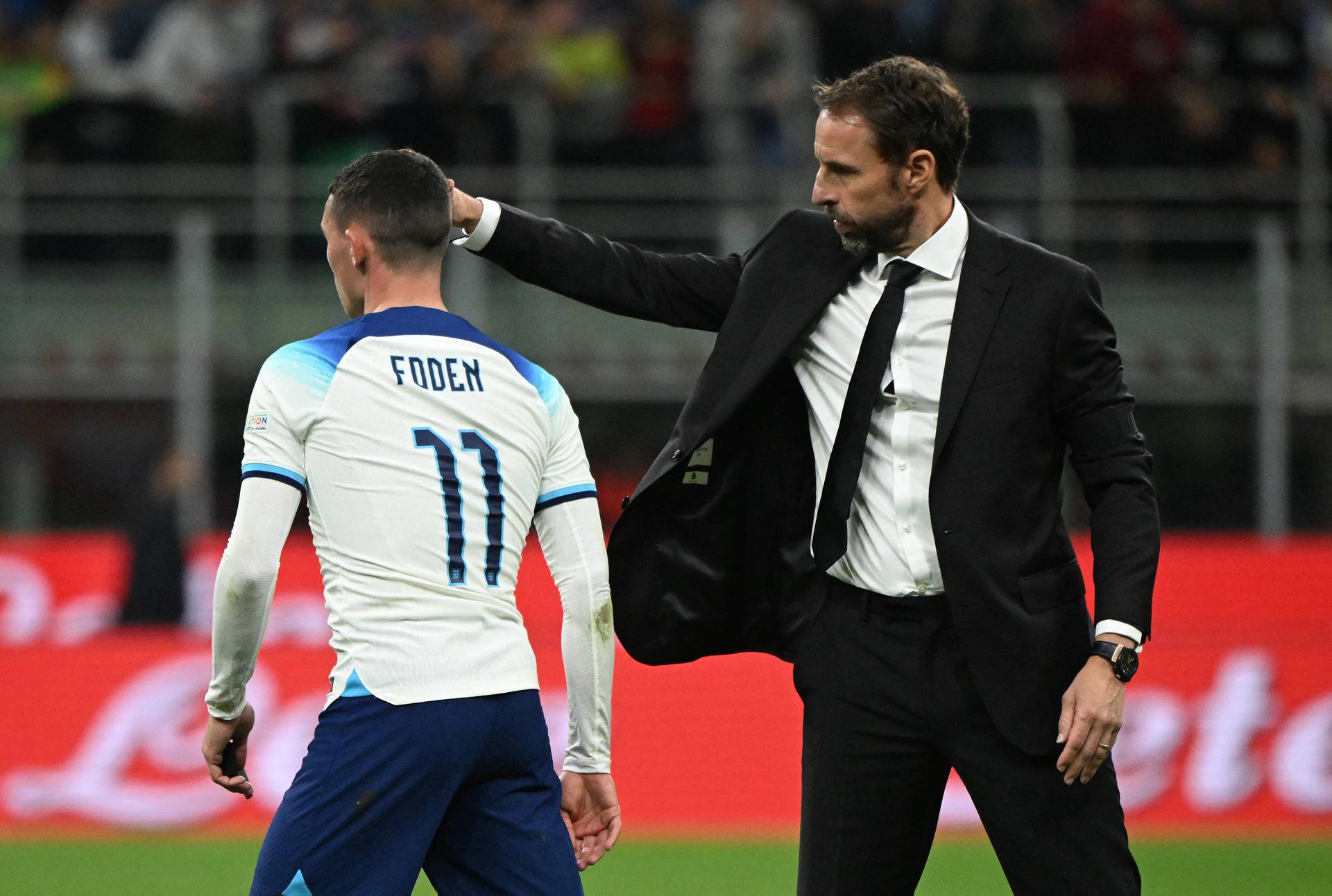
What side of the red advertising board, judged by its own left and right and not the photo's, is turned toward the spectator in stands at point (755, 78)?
back

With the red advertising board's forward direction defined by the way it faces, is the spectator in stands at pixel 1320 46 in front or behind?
behind

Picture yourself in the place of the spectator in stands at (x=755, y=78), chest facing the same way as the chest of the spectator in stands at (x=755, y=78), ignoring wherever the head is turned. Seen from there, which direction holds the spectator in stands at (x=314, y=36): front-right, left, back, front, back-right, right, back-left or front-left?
right

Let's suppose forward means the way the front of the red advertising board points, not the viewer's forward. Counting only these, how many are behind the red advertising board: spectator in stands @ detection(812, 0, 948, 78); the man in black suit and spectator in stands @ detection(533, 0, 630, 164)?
2

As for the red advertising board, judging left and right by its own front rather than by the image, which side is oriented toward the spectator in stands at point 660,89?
back

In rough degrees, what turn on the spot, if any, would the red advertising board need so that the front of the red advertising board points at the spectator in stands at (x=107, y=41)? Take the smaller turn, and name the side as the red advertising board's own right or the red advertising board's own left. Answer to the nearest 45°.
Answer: approximately 135° to the red advertising board's own right

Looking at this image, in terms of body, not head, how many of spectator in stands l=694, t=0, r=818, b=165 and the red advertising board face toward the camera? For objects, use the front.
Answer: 2

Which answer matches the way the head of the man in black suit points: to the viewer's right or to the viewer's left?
to the viewer's left

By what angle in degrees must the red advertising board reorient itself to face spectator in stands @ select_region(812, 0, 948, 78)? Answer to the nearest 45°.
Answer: approximately 180°

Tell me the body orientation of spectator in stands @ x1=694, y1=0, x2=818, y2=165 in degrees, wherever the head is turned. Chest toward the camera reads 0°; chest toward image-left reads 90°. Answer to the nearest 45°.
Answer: approximately 0°

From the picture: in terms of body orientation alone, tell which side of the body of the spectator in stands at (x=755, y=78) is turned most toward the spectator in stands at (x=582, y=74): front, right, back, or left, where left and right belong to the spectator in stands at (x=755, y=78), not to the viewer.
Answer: right

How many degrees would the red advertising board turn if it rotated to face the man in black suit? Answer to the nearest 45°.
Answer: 0° — it already faces them
